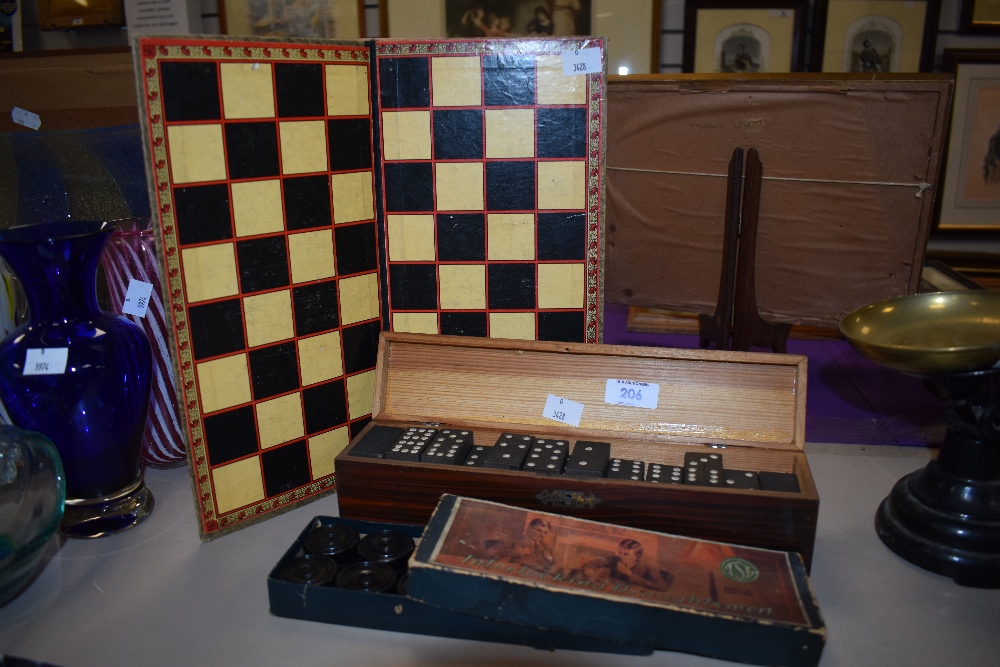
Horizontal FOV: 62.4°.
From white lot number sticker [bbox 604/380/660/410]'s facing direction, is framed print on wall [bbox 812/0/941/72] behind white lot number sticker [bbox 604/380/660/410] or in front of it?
behind

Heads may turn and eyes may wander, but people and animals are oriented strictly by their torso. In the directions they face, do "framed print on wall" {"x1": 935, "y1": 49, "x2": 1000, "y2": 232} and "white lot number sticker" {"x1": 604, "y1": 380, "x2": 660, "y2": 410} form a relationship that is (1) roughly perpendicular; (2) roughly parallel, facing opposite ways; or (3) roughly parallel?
roughly parallel

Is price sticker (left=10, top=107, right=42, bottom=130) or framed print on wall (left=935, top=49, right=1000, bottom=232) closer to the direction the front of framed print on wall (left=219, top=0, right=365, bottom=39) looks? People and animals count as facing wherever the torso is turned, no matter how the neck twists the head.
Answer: the price sticker

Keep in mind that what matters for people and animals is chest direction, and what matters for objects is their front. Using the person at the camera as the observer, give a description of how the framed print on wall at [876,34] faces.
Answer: facing the viewer

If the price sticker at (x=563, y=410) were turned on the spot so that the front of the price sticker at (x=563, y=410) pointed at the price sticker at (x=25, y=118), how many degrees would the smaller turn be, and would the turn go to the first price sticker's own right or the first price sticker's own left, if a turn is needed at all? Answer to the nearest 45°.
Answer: approximately 90° to the first price sticker's own right

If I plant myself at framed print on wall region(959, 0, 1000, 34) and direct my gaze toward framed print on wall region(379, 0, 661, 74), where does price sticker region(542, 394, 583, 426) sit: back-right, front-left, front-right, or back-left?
front-left

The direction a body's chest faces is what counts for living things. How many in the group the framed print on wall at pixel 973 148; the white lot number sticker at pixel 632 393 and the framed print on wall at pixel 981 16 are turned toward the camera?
3

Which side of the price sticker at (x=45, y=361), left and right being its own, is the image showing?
front

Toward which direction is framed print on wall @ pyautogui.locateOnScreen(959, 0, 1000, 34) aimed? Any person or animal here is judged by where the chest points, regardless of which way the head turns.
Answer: toward the camera

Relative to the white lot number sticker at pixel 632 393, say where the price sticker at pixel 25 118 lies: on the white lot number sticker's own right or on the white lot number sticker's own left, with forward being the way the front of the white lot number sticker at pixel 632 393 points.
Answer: on the white lot number sticker's own right

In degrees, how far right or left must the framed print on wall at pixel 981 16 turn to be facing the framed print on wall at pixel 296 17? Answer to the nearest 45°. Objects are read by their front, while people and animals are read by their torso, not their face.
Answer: approximately 90° to its right

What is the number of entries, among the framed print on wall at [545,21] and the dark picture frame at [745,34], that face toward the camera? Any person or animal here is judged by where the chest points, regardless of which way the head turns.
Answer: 2
